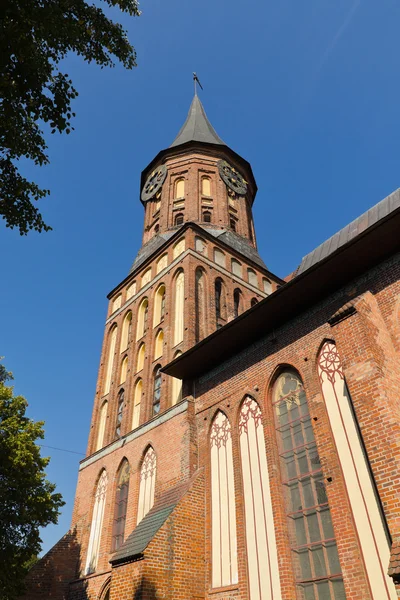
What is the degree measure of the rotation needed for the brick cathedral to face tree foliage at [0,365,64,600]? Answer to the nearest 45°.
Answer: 0° — it already faces it

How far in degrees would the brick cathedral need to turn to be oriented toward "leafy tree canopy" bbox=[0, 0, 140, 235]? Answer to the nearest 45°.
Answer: approximately 90° to its left

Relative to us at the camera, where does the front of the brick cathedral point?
facing away from the viewer and to the left of the viewer
